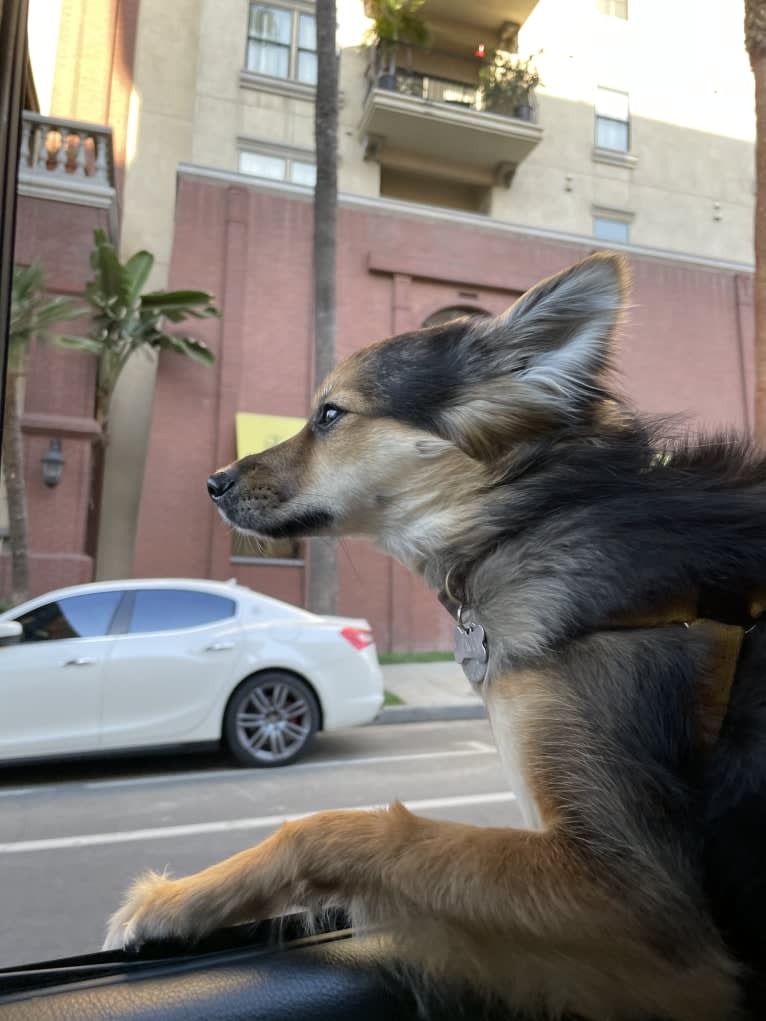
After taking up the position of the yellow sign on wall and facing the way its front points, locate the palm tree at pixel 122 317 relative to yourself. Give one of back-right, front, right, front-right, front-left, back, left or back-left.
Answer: right

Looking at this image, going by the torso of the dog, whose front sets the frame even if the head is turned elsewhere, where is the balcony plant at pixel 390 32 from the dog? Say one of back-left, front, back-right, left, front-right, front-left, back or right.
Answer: right

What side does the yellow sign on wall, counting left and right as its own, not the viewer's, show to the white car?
front

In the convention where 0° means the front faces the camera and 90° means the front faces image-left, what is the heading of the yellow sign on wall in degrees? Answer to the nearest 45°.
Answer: approximately 0°

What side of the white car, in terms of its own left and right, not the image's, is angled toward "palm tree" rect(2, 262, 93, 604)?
right

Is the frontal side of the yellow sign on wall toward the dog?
yes

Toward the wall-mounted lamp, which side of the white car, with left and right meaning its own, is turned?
right

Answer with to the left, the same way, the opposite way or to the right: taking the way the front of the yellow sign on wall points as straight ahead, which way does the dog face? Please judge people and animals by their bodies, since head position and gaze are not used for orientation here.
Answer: to the right

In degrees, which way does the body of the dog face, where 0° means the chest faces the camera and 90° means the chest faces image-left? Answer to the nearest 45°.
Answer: approximately 90°

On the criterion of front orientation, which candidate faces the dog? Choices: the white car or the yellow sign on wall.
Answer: the yellow sign on wall

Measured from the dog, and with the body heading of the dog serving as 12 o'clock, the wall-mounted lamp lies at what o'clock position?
The wall-mounted lamp is roughly at 2 o'clock from the dog.

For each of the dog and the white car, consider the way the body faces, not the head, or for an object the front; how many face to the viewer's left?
2

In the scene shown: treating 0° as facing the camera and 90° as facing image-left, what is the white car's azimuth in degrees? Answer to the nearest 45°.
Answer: approximately 90°
